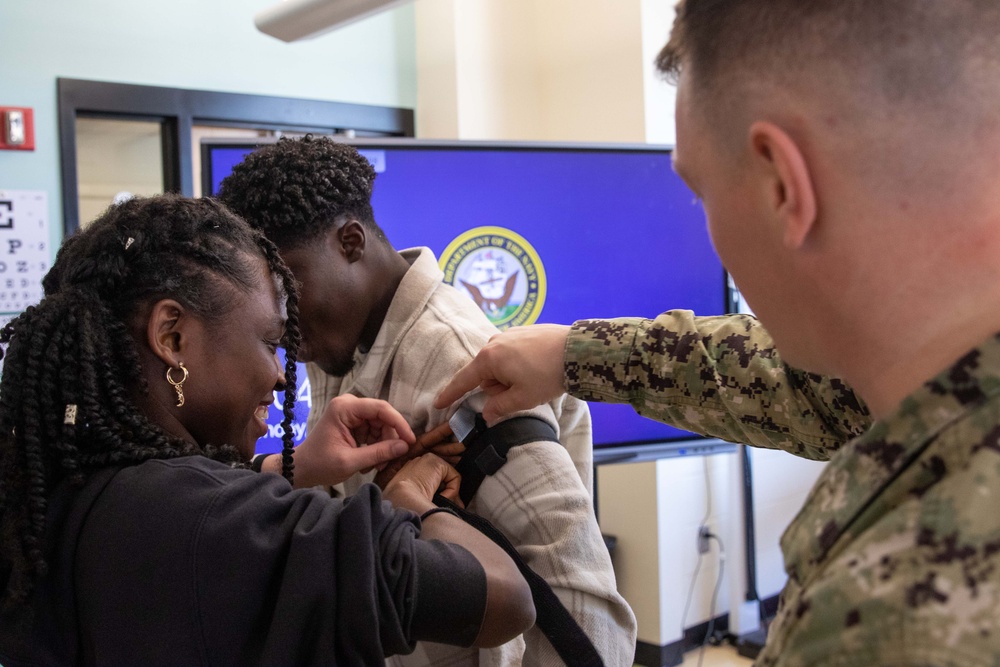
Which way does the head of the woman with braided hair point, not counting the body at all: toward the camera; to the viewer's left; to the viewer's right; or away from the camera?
to the viewer's right

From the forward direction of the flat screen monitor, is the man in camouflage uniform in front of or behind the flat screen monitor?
in front

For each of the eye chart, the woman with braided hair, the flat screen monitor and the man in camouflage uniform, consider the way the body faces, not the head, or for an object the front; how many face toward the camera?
2

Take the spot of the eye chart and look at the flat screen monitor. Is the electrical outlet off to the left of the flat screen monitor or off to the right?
left

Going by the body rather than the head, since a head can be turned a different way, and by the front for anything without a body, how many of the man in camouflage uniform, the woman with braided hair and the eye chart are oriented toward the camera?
1

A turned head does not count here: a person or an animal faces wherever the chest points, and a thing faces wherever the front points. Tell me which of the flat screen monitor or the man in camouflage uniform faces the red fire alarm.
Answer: the man in camouflage uniform

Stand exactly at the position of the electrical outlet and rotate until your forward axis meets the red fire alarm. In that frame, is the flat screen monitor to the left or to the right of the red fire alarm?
left

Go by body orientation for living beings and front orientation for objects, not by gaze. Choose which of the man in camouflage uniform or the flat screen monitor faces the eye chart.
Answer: the man in camouflage uniform
